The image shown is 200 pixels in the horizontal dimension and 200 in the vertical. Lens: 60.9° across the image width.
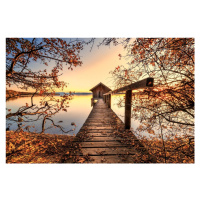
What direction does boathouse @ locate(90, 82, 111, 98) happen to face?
toward the camera

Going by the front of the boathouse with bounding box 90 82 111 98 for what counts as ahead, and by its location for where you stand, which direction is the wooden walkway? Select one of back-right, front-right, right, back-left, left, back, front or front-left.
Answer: front

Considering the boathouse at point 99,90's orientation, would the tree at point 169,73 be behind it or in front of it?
in front
